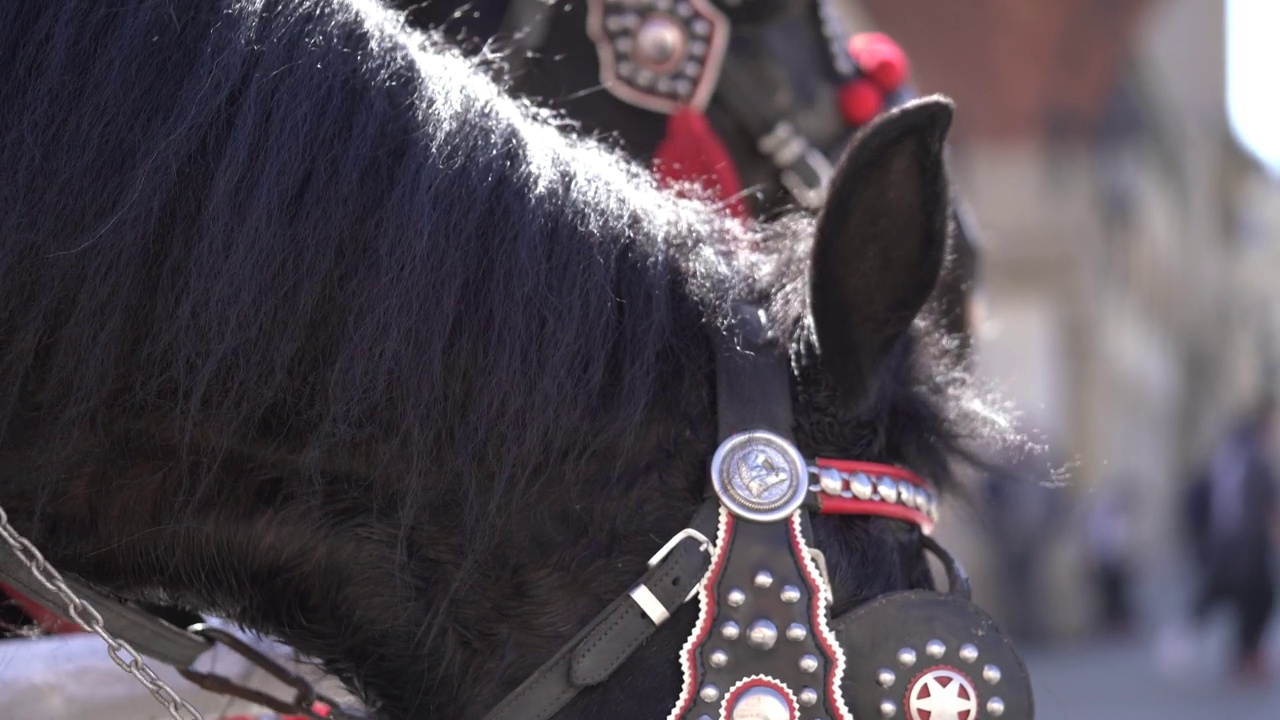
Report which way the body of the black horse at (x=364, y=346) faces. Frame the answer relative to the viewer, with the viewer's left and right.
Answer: facing to the right of the viewer

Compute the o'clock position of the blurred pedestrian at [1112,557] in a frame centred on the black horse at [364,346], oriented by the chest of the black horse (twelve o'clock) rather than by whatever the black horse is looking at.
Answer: The blurred pedestrian is roughly at 10 o'clock from the black horse.

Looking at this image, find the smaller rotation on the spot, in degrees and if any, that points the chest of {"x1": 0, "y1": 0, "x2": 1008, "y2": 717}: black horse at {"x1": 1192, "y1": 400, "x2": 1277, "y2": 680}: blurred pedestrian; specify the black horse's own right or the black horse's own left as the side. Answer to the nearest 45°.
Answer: approximately 45° to the black horse's own left
